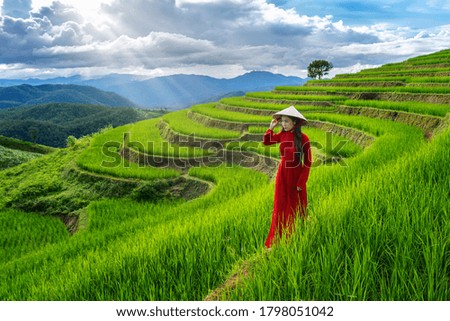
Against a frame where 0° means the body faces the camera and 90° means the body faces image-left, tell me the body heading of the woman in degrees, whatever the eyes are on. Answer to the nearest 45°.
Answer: approximately 45°

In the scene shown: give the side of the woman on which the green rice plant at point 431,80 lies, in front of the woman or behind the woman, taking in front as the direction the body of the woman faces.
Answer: behind
